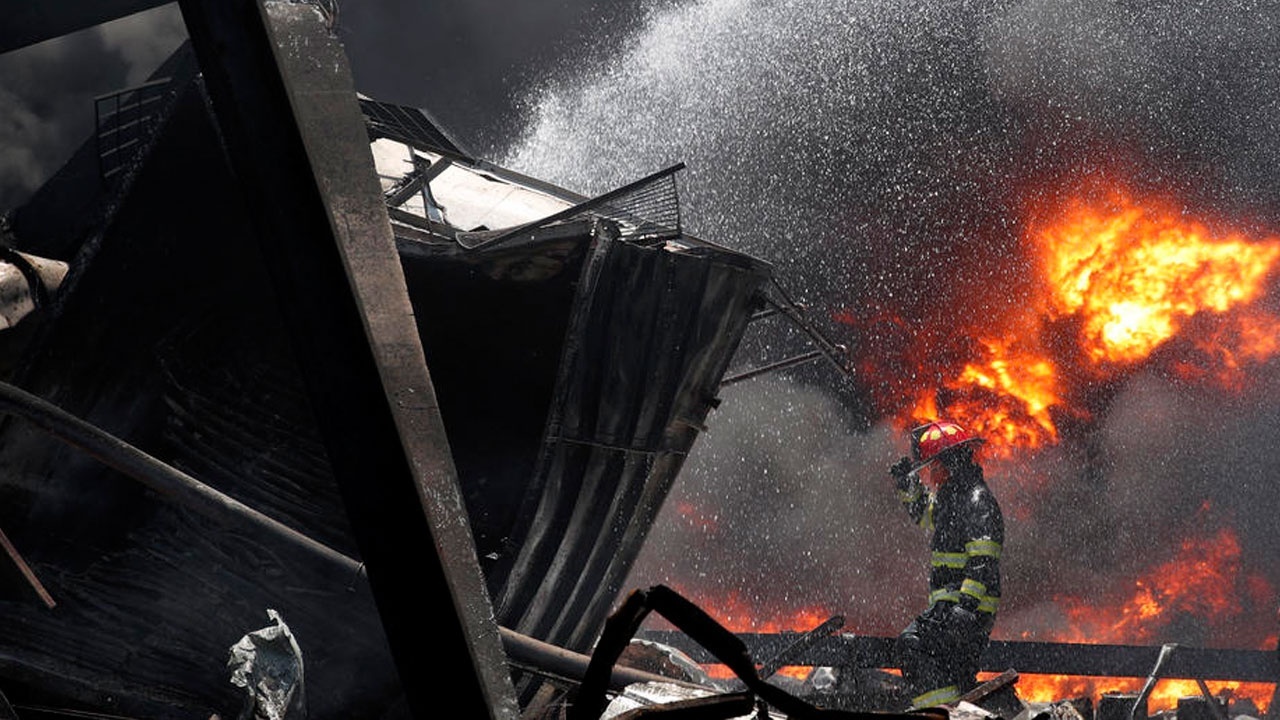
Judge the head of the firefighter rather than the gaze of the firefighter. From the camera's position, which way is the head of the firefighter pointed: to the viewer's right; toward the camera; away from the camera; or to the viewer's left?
to the viewer's left

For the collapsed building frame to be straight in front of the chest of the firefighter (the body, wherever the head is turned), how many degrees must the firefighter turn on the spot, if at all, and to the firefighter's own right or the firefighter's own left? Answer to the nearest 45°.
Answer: approximately 45° to the firefighter's own left

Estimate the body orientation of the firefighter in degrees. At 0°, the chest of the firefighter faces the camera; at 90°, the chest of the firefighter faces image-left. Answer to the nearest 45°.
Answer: approximately 90°

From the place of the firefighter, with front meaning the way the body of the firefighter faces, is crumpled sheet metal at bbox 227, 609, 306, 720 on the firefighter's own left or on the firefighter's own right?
on the firefighter's own left
